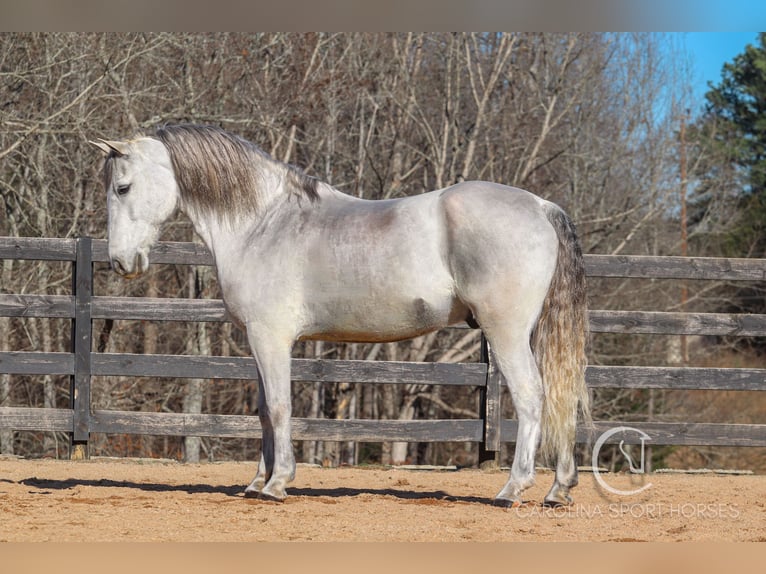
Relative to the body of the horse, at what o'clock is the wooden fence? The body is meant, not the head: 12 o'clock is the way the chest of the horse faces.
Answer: The wooden fence is roughly at 3 o'clock from the horse.

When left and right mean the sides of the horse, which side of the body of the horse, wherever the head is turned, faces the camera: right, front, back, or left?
left
